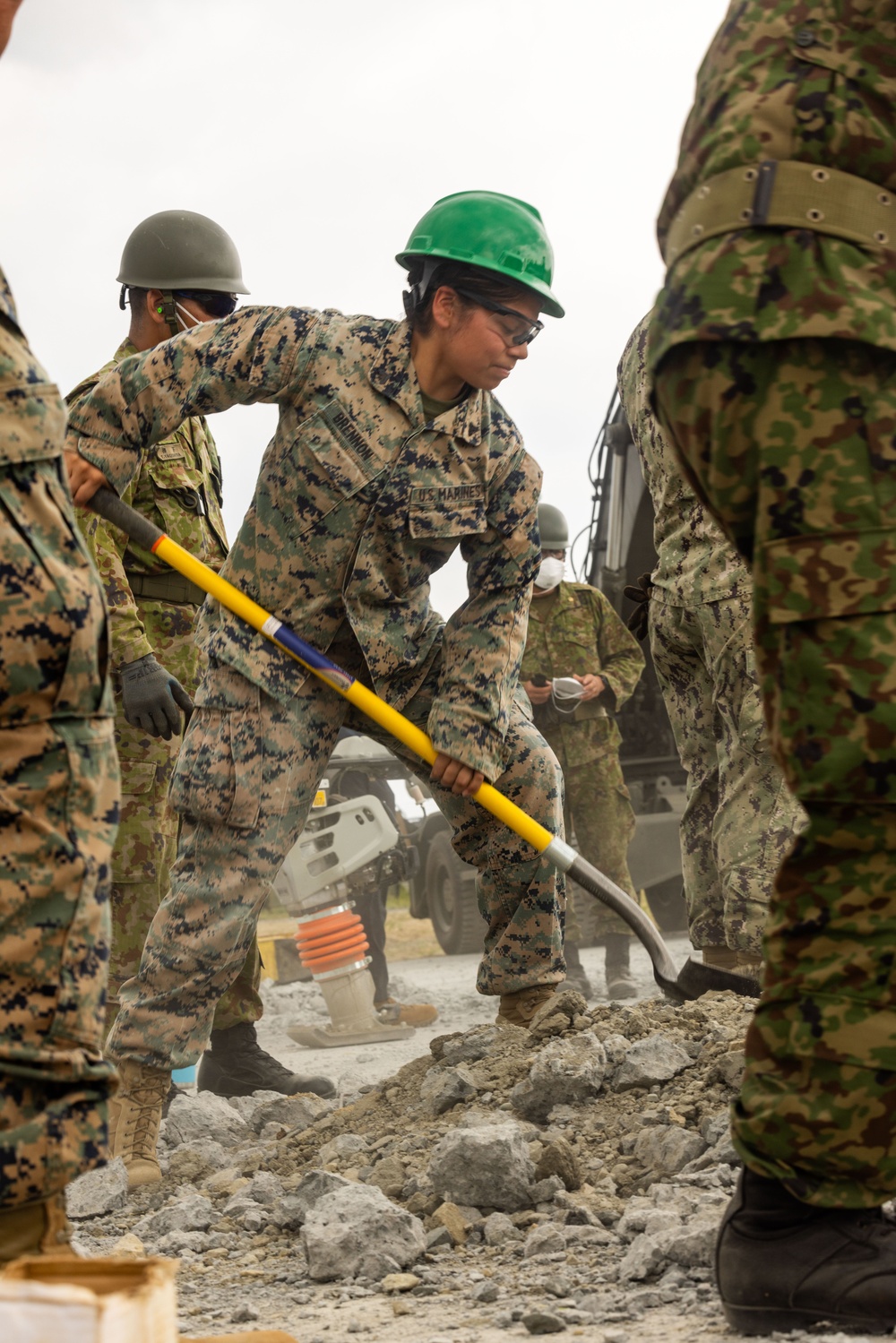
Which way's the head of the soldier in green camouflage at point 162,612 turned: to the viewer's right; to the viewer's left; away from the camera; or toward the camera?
to the viewer's right

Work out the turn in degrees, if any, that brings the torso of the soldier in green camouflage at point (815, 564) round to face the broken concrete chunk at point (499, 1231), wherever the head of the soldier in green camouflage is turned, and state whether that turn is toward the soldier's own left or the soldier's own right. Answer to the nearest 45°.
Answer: approximately 135° to the soldier's own left

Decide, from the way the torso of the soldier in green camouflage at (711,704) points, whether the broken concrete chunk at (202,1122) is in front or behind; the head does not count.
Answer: behind
